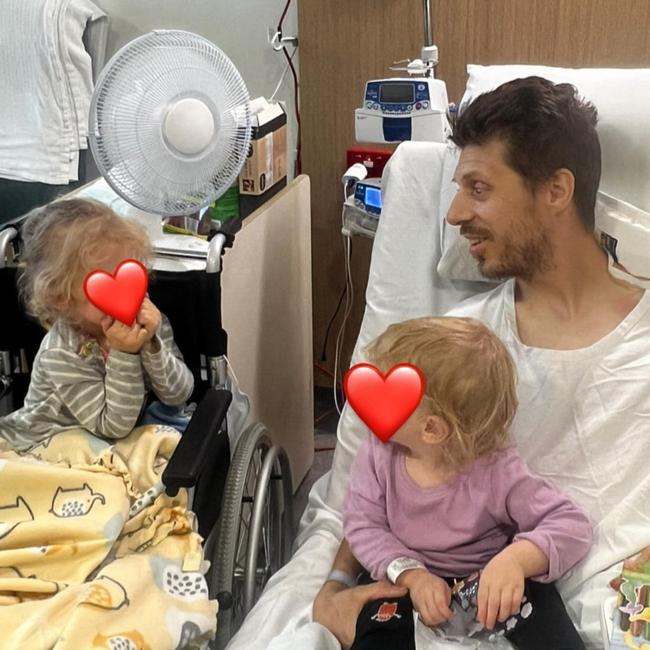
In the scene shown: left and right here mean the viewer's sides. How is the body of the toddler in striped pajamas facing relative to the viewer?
facing the viewer and to the right of the viewer

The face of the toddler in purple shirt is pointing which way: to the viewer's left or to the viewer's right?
to the viewer's left

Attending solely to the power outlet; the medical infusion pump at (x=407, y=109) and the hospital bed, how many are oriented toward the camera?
3

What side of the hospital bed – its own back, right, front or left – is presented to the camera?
front

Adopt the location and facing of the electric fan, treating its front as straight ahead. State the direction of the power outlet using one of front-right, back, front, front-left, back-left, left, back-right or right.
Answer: left

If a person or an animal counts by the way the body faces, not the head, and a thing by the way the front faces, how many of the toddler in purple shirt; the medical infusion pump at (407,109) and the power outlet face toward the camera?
3

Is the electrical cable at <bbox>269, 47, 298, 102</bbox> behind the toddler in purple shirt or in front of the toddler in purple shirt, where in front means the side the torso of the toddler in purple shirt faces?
behind

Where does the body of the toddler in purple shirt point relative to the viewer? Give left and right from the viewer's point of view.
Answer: facing the viewer

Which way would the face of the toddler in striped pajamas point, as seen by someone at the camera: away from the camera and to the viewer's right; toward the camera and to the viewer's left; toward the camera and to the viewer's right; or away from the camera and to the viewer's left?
toward the camera and to the viewer's right
